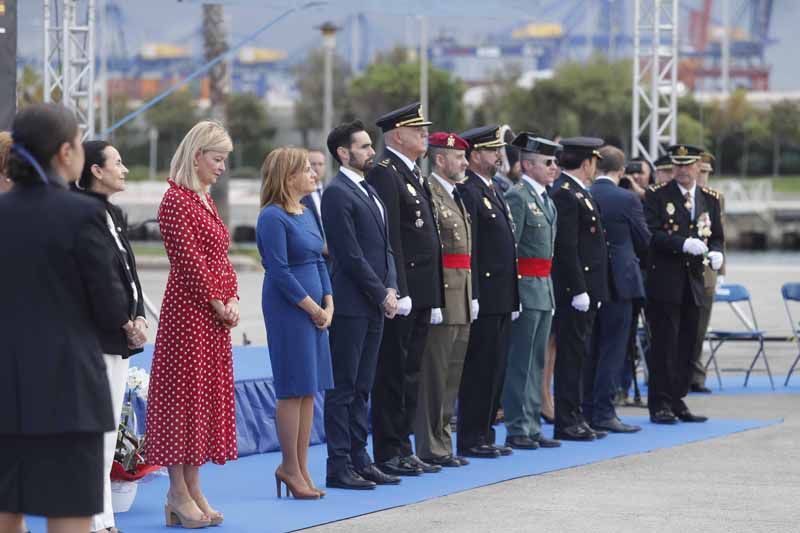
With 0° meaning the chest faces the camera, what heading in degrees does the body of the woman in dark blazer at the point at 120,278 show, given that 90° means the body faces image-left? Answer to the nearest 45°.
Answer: approximately 270°

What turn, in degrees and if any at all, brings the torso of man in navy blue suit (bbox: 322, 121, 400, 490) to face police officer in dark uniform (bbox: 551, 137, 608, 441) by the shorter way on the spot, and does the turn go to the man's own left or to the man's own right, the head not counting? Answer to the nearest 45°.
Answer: approximately 90° to the man's own left

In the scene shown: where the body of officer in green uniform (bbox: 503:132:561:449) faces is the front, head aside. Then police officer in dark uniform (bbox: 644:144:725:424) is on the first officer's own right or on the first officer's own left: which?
on the first officer's own left

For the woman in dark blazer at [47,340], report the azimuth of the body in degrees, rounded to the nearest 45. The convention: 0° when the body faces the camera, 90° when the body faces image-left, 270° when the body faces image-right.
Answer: approximately 225°
